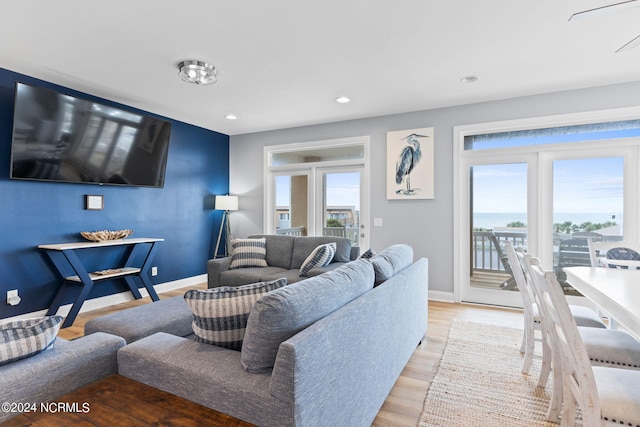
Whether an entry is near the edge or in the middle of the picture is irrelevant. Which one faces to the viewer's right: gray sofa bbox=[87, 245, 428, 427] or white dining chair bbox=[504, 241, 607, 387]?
the white dining chair

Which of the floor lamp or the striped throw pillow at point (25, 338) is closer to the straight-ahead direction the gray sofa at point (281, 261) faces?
the striped throw pillow

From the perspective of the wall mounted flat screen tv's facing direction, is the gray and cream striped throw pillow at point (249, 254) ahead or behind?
ahead

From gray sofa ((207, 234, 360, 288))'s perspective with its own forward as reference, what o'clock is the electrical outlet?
The electrical outlet is roughly at 1 o'clock from the gray sofa.

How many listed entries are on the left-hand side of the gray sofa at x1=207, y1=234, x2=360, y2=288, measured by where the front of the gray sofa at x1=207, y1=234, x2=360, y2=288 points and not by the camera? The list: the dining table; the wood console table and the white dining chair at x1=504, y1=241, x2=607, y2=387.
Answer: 2

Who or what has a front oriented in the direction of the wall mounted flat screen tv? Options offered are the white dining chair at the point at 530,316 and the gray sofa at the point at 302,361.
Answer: the gray sofa

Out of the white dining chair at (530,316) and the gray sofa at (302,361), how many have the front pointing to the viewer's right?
1

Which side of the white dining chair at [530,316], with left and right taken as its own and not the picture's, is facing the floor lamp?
back

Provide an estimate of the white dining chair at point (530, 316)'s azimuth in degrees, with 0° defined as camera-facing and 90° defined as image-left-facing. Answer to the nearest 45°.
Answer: approximately 270°

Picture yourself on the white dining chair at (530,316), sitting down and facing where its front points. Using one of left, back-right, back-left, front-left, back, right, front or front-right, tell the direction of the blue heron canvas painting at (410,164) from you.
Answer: back-left

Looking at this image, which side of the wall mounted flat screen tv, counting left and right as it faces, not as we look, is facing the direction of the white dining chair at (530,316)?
front

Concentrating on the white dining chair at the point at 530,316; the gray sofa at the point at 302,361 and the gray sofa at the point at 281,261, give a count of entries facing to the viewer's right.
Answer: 1

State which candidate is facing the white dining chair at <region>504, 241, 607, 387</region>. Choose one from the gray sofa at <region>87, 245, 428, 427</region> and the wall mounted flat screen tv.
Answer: the wall mounted flat screen tv

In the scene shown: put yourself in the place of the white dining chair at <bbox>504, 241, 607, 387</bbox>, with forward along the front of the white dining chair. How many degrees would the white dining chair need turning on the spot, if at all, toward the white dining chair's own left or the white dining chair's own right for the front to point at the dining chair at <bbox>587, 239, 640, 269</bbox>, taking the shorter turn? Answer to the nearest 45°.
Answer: approximately 45° to the white dining chair's own left

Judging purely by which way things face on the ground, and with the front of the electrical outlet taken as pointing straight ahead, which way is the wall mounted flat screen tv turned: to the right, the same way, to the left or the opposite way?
the same way

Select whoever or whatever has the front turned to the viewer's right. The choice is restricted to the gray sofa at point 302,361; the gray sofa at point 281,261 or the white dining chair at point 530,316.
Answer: the white dining chair

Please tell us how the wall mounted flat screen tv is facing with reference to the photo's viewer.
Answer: facing the viewer and to the right of the viewer

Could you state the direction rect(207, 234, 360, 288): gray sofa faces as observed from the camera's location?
facing the viewer and to the left of the viewer

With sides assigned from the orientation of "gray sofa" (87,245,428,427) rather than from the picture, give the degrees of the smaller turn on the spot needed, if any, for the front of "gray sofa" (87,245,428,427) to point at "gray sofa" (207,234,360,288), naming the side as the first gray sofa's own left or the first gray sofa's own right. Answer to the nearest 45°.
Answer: approximately 45° to the first gray sofa's own right
